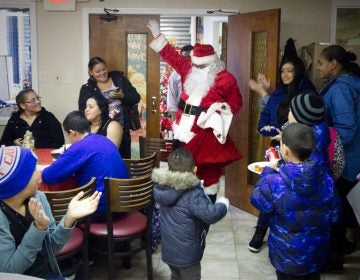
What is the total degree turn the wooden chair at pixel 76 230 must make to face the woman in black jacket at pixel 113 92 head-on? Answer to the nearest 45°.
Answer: approximately 45° to its right

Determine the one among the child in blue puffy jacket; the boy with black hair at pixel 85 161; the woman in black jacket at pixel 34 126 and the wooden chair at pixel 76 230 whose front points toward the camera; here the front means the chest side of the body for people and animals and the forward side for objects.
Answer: the woman in black jacket

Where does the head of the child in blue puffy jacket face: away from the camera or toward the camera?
away from the camera

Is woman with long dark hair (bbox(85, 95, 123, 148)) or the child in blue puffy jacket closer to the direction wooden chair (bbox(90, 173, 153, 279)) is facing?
the woman with long dark hair

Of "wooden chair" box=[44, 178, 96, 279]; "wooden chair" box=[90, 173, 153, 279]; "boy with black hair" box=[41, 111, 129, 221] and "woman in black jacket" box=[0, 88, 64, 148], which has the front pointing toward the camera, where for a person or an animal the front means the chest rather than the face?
the woman in black jacket

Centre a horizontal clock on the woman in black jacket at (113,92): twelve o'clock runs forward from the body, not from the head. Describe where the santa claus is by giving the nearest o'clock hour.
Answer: The santa claus is roughly at 10 o'clock from the woman in black jacket.

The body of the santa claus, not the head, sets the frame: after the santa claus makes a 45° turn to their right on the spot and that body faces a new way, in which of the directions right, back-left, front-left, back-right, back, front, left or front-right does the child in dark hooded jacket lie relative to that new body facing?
left

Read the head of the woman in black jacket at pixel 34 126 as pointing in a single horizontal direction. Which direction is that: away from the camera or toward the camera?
toward the camera

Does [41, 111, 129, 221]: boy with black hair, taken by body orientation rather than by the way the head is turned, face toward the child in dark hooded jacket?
no

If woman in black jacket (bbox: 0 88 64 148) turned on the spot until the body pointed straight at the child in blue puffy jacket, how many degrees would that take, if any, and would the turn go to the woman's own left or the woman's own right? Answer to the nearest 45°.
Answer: approximately 45° to the woman's own left

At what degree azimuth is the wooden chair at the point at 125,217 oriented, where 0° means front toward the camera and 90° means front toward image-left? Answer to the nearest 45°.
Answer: approximately 135°

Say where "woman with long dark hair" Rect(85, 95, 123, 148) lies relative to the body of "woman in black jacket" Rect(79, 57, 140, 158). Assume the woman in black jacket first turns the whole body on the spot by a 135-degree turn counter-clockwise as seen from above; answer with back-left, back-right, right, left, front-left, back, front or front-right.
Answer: back-right

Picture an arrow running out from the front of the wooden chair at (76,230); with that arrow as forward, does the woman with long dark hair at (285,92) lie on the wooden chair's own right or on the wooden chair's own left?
on the wooden chair's own right

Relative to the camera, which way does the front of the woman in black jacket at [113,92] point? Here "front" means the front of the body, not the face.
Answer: toward the camera

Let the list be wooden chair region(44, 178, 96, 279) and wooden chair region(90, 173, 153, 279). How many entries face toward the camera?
0

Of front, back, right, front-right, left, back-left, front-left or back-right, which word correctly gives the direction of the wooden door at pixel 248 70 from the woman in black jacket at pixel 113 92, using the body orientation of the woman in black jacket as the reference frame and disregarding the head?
left
